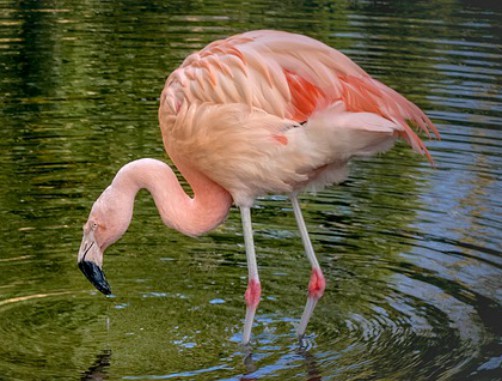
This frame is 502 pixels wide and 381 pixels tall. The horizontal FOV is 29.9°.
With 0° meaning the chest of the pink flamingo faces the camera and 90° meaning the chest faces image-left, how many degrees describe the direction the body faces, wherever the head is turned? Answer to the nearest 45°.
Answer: approximately 90°
